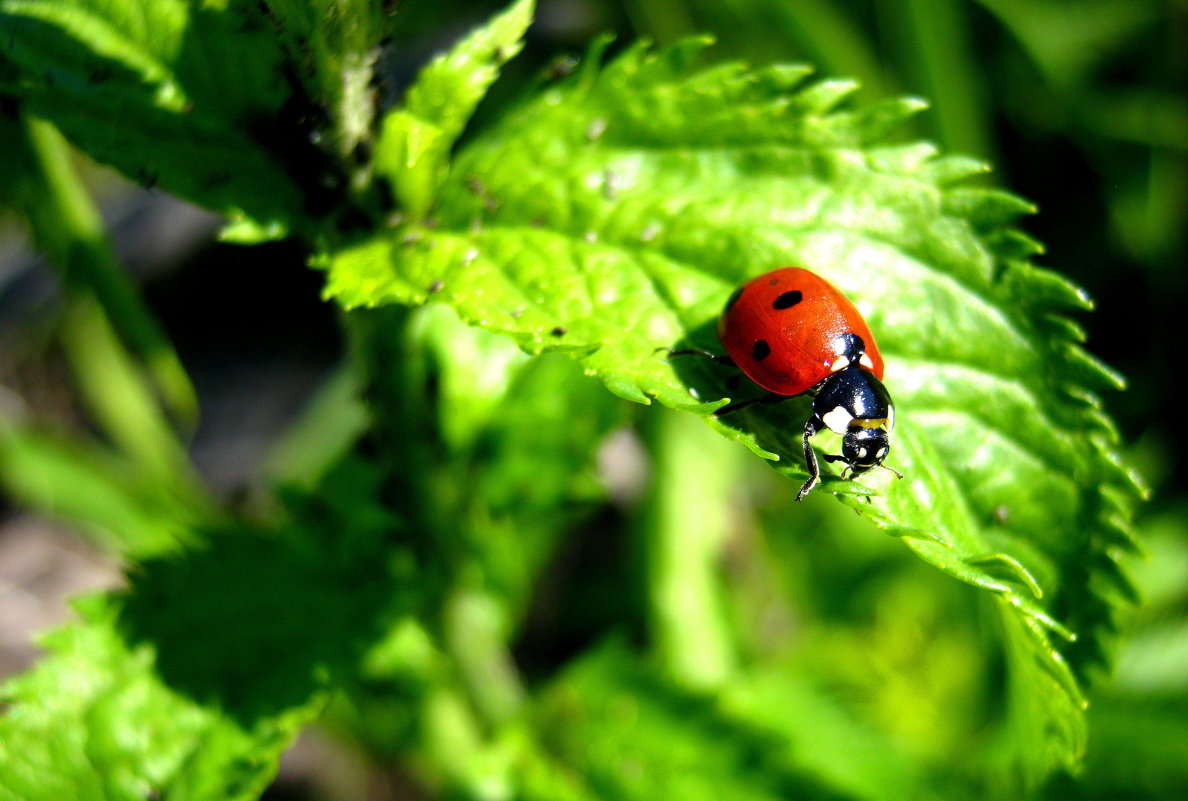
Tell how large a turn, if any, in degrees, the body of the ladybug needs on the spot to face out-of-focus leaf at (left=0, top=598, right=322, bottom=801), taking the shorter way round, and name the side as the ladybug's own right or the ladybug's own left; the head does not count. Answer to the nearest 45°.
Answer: approximately 135° to the ladybug's own right

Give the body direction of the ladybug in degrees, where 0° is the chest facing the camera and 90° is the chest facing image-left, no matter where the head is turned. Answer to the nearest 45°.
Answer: approximately 315°

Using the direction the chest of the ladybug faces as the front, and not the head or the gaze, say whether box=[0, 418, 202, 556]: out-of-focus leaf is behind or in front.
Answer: behind
